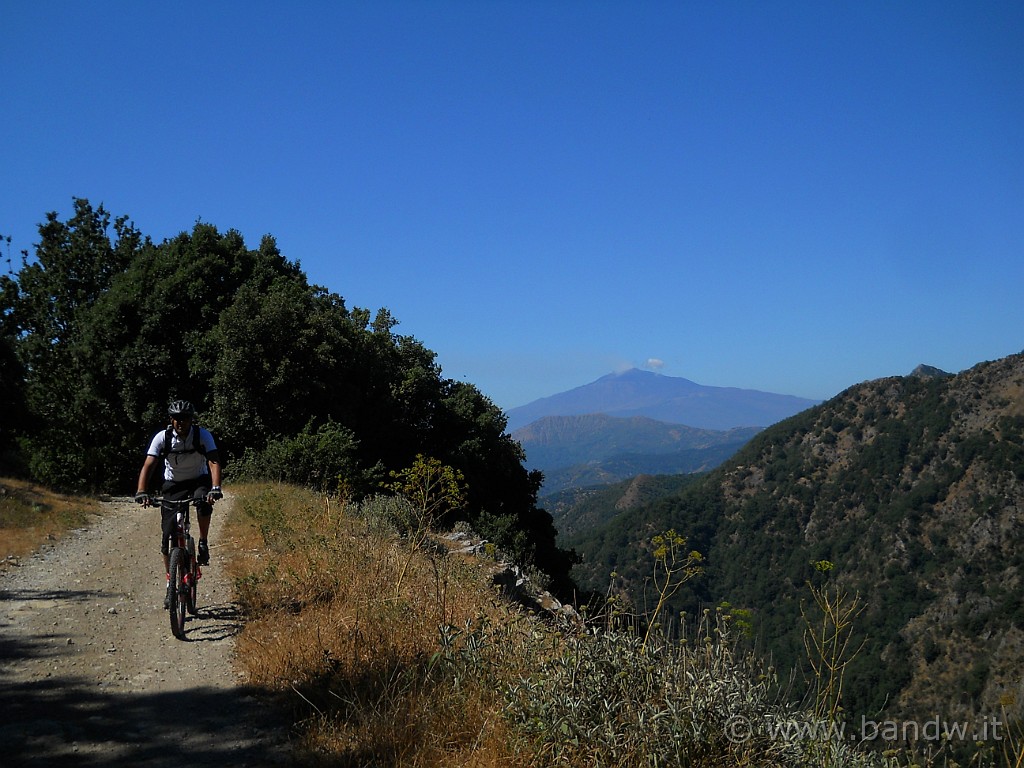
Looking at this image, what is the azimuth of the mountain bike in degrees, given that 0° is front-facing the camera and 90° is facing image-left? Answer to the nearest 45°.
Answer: approximately 0°
